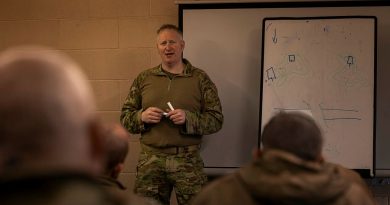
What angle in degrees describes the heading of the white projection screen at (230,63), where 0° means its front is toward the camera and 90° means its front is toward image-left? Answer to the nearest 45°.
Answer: approximately 0°

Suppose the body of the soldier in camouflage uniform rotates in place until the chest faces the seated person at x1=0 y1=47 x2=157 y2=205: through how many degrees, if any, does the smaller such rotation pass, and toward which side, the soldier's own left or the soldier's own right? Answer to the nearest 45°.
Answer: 0° — they already face them

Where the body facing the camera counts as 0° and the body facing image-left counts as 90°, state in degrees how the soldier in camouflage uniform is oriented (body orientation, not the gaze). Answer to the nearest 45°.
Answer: approximately 0°

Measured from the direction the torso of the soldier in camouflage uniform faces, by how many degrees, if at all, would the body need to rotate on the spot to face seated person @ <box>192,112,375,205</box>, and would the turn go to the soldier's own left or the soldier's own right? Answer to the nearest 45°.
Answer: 0° — they already face them

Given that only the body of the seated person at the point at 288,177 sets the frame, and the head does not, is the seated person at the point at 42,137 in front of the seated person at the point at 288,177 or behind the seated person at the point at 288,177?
behind

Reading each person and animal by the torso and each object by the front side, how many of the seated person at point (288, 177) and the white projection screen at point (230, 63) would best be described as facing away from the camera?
1

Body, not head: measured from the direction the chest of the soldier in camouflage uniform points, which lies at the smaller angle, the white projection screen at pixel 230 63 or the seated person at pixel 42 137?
the seated person

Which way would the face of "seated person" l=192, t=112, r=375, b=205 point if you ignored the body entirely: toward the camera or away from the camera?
away from the camera

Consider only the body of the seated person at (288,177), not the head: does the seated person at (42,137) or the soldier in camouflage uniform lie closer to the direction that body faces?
the soldier in camouflage uniform

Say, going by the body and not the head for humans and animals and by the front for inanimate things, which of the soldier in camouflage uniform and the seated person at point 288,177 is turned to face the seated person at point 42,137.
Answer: the soldier in camouflage uniform

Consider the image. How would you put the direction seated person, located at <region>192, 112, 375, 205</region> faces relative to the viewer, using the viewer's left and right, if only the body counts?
facing away from the viewer
